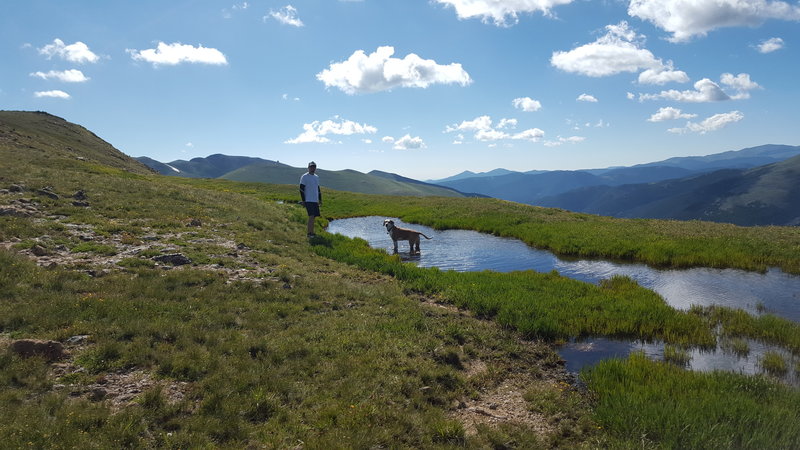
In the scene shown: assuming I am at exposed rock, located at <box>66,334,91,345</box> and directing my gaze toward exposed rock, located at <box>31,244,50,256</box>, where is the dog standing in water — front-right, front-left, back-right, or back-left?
front-right

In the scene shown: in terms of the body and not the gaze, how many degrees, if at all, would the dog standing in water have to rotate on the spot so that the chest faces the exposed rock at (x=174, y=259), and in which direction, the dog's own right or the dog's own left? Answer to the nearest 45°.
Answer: approximately 45° to the dog's own left

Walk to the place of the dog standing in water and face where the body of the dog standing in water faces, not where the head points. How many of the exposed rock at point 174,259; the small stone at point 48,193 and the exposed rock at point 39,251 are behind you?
0

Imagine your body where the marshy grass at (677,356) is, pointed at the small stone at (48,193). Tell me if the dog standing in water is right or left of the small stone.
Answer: right

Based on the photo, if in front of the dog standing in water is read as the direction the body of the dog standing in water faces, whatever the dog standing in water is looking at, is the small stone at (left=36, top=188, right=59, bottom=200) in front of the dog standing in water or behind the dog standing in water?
in front

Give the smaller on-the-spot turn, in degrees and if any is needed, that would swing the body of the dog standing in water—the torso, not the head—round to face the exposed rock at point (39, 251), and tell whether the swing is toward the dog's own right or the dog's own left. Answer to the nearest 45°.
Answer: approximately 45° to the dog's own left

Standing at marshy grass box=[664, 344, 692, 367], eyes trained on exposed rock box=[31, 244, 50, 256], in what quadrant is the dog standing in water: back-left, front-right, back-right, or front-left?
front-right

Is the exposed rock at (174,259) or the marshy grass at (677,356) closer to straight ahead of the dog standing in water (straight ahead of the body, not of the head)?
the exposed rock

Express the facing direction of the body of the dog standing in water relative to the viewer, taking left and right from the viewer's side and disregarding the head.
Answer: facing to the left of the viewer

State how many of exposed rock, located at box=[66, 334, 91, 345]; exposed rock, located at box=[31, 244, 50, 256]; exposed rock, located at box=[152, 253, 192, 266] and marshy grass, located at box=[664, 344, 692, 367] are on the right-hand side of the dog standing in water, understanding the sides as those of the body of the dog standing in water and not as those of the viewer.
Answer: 0

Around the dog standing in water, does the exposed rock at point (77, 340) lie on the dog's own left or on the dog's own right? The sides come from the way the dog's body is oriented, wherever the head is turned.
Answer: on the dog's own left

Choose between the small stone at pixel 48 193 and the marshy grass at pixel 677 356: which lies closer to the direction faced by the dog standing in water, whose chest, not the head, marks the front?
the small stone
